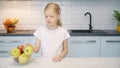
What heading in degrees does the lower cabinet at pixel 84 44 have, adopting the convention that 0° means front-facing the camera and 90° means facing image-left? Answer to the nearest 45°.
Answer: approximately 0°
